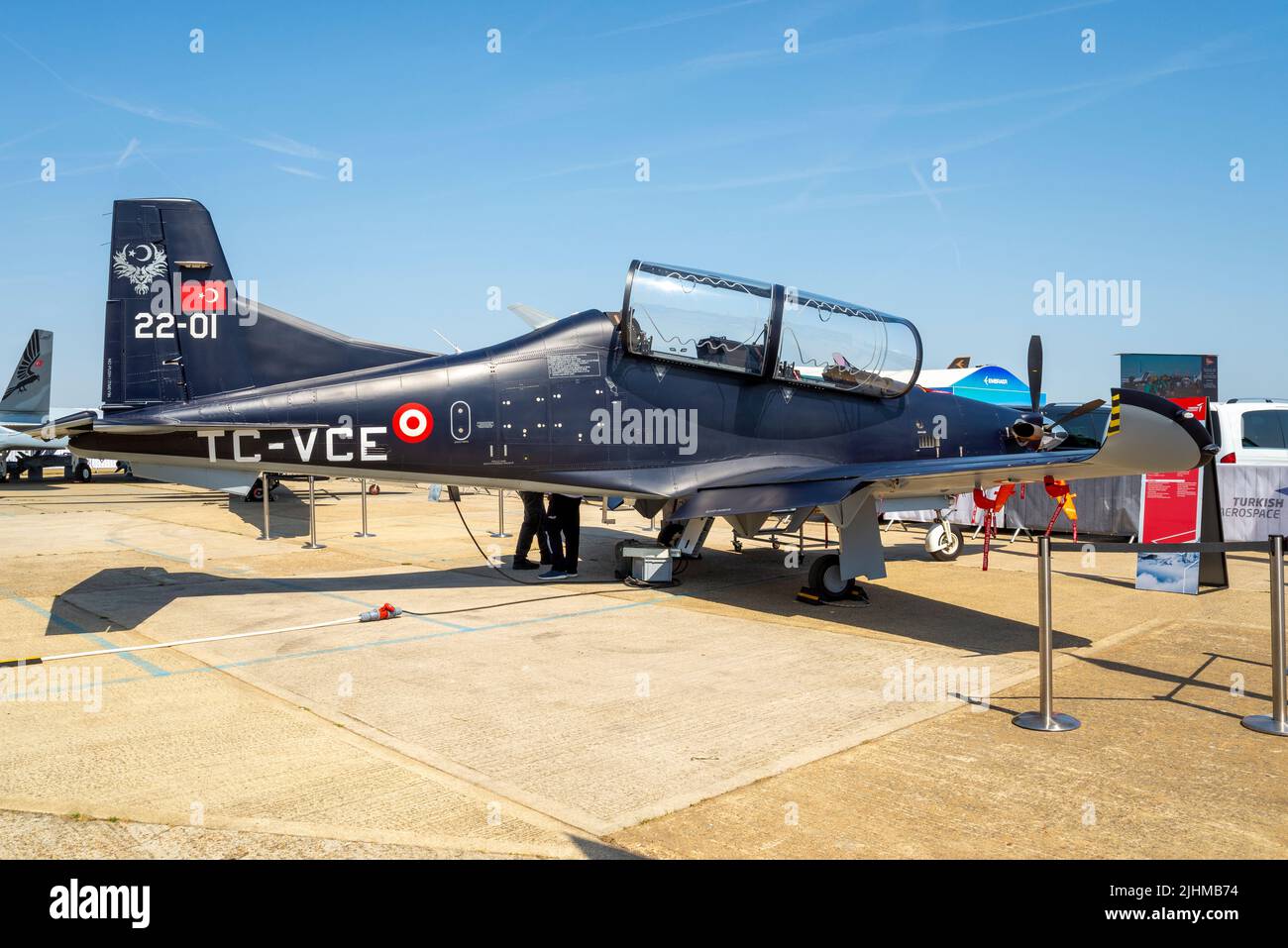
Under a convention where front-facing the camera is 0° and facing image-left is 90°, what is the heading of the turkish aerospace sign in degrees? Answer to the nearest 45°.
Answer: approximately 0°

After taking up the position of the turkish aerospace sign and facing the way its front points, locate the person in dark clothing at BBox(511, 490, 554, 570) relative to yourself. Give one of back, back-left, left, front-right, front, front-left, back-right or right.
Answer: front-right

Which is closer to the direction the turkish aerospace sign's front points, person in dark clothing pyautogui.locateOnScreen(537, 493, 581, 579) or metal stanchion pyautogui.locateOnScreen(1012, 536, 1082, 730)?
the metal stanchion

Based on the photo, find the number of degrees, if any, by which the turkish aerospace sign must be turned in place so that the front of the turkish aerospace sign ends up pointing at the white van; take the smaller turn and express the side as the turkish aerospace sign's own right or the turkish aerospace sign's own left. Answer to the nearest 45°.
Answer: approximately 180°

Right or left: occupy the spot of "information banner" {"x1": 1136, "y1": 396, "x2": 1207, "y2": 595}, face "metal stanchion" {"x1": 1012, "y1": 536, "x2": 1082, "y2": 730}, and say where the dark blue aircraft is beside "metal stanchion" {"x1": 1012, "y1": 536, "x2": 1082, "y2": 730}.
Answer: right

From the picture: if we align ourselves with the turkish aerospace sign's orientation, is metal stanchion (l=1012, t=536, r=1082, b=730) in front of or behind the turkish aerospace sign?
in front
